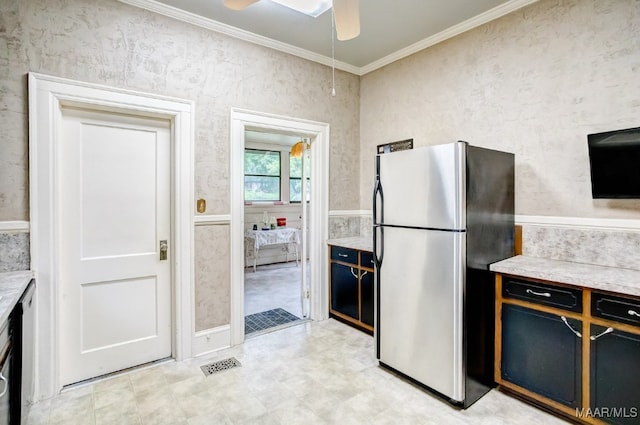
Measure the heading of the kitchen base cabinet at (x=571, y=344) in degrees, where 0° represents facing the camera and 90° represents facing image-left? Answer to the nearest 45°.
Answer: approximately 45°

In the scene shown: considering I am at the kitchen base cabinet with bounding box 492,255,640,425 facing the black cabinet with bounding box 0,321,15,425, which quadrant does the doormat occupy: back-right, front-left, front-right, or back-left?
front-right

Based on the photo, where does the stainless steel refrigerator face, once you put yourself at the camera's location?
facing the viewer and to the left of the viewer

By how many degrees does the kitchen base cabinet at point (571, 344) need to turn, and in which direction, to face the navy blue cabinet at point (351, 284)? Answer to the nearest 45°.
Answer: approximately 45° to its right

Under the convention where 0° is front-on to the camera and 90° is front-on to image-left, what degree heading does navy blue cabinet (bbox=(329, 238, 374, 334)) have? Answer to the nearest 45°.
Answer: approximately 45°

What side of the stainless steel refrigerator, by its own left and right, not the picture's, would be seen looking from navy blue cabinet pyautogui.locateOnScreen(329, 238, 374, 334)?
right

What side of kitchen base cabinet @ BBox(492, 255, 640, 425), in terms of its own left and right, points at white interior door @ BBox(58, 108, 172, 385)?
front

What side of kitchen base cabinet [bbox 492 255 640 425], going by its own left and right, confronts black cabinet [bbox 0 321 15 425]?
front

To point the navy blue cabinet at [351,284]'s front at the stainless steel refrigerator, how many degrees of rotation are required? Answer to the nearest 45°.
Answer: approximately 90° to its left

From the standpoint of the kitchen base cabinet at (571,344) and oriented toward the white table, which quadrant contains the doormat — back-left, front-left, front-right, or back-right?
front-left

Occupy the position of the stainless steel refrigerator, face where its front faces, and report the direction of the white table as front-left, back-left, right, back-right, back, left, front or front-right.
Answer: right

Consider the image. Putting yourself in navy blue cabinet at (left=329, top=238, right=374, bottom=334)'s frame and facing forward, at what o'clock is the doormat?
The doormat is roughly at 2 o'clock from the navy blue cabinet.

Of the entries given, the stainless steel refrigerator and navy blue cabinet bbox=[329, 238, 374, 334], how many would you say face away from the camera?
0

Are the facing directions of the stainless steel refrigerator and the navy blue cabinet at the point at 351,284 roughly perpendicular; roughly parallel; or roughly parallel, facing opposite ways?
roughly parallel
